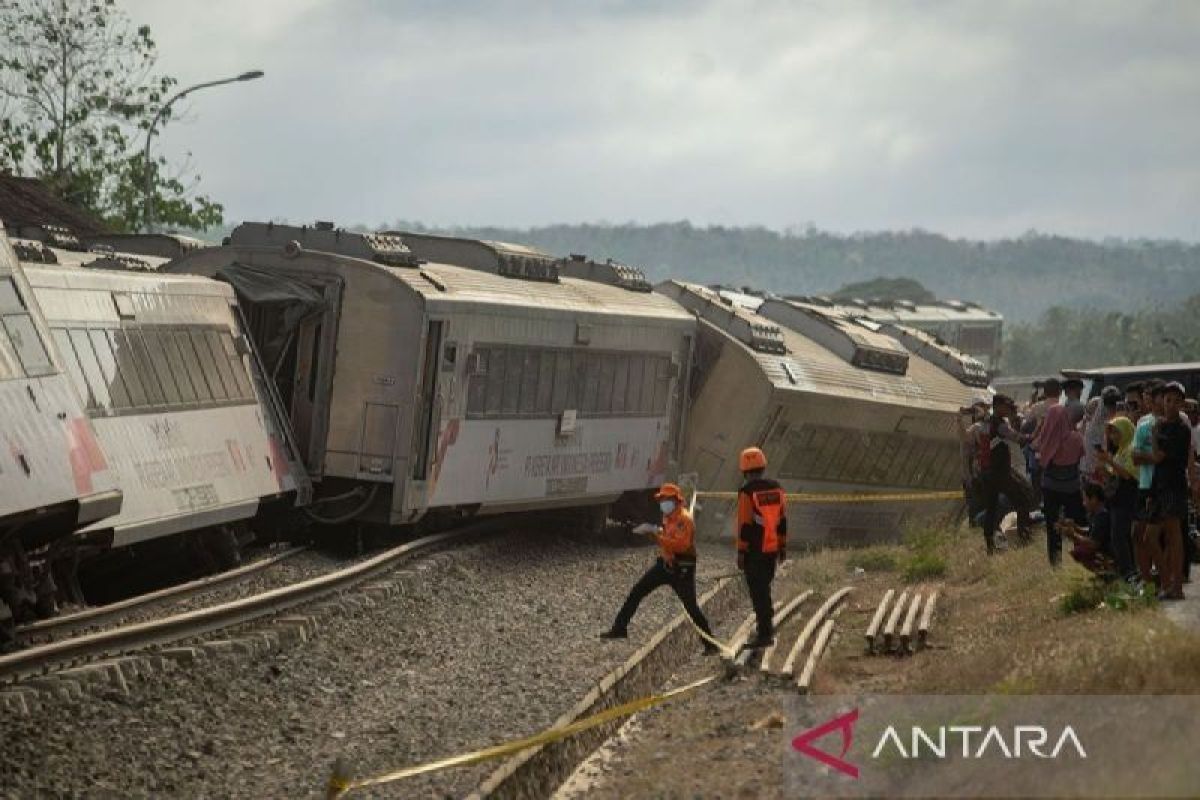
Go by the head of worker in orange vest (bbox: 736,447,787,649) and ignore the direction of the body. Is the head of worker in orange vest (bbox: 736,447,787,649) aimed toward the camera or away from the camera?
away from the camera

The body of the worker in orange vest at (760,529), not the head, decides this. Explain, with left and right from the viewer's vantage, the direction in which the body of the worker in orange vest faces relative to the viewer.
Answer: facing away from the viewer and to the left of the viewer

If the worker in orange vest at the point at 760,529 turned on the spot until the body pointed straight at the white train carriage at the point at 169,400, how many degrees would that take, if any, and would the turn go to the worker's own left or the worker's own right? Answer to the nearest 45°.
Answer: approximately 45° to the worker's own left

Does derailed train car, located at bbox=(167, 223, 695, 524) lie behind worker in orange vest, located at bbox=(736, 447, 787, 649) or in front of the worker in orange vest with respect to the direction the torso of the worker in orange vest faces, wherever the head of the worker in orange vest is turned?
in front

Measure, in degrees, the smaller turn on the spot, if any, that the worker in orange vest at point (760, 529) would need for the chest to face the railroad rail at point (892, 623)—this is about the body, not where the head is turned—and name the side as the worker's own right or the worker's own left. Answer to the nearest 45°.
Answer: approximately 90° to the worker's own right

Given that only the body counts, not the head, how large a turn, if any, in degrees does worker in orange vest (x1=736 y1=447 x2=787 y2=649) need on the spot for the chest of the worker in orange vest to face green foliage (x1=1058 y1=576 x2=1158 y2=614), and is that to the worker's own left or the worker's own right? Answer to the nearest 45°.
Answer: approximately 135° to the worker's own right

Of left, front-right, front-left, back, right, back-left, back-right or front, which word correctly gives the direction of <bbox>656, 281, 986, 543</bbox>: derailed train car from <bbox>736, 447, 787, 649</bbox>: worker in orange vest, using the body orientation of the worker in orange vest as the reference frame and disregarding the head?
front-right

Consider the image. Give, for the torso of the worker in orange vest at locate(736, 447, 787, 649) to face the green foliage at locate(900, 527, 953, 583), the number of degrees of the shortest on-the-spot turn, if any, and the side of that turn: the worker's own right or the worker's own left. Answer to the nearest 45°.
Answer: approximately 45° to the worker's own right
